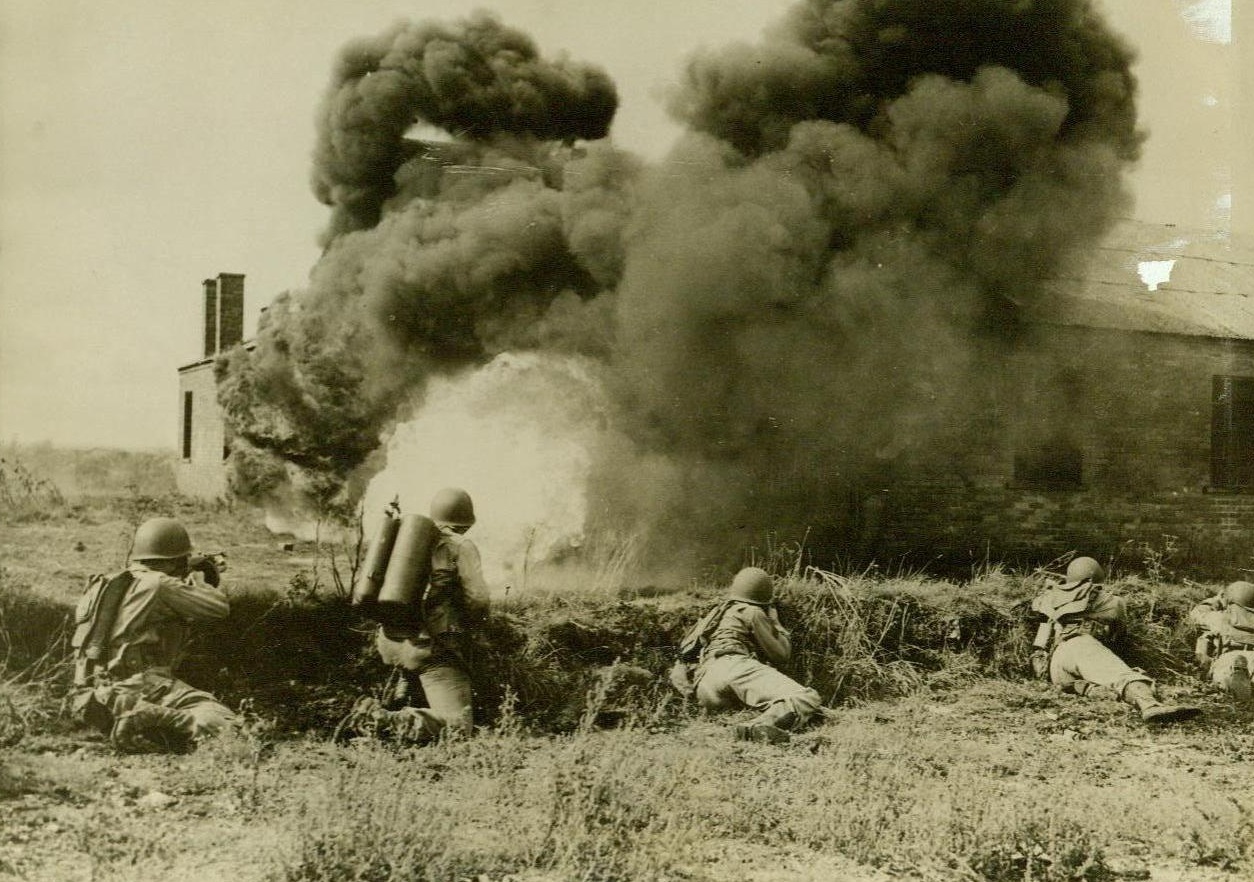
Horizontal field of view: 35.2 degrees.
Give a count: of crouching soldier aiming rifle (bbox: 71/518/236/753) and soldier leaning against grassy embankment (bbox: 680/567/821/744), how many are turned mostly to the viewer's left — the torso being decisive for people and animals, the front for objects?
0

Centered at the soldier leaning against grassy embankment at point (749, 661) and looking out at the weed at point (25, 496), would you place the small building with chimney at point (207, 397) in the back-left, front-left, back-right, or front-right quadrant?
front-right

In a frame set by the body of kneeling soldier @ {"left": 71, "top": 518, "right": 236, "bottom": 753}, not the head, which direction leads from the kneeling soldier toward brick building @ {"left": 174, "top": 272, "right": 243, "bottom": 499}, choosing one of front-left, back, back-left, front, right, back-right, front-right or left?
front-left

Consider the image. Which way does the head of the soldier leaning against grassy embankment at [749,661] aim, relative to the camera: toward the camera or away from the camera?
away from the camera

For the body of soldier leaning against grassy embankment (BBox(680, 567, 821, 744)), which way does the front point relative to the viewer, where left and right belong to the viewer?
facing away from the viewer and to the right of the viewer

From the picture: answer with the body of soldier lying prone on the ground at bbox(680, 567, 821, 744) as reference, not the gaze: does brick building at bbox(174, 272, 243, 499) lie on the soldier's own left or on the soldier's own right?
on the soldier's own left
